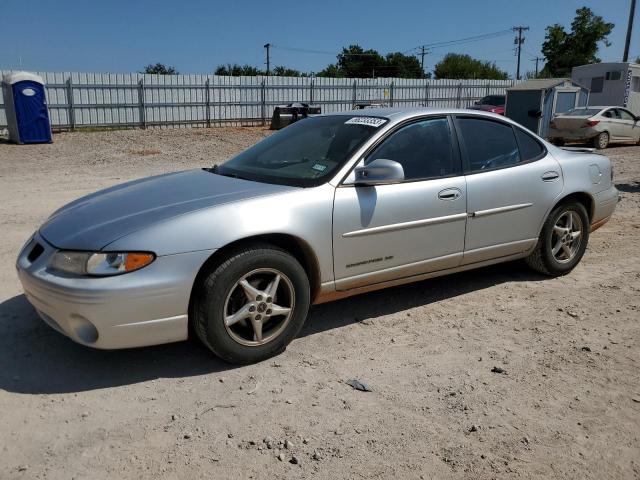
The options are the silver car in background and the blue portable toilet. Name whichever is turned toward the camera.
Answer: the blue portable toilet

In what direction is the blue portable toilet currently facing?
toward the camera

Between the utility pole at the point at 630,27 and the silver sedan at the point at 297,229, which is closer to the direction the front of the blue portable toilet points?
the silver sedan

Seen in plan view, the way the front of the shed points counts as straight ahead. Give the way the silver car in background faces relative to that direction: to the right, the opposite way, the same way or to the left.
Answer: to the left

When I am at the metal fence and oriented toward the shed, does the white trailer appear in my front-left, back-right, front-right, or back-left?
front-left

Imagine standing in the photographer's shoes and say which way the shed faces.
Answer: facing the viewer and to the right of the viewer

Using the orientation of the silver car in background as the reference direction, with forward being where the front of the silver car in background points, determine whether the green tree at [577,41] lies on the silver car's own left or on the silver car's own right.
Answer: on the silver car's own left

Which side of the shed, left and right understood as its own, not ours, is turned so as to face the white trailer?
left

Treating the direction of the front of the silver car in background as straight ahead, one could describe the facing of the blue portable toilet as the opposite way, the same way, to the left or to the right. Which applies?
to the right

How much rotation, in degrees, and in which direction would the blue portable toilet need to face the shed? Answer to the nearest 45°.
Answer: approximately 90° to its left

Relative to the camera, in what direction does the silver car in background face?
facing away from the viewer and to the right of the viewer

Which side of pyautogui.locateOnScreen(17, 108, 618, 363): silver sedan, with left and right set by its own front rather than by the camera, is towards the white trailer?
back

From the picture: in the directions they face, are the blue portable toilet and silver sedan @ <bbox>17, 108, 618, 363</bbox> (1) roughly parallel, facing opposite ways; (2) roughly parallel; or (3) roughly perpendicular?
roughly perpendicular

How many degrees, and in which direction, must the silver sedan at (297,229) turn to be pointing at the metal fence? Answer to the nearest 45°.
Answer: approximately 135° to its right

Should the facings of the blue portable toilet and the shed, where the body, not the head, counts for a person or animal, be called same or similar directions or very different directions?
same or similar directions

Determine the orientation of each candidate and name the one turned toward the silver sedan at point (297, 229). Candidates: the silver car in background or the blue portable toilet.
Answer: the blue portable toilet

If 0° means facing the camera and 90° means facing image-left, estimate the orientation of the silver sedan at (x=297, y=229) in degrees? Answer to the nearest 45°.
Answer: approximately 45°
